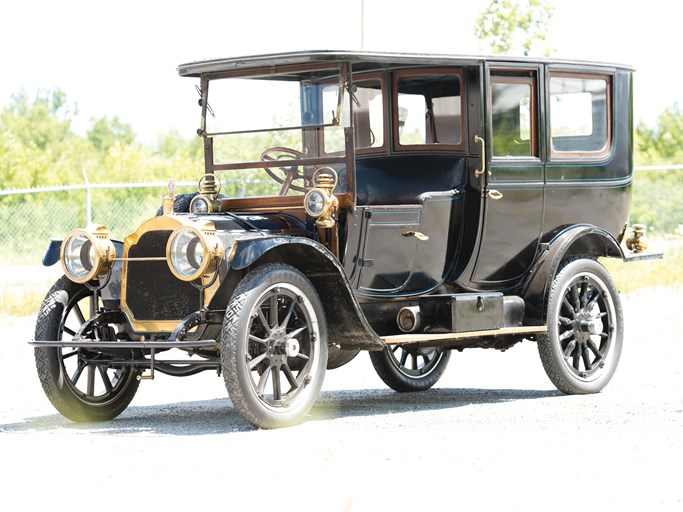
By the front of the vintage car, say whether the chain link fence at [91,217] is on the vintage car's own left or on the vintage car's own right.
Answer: on the vintage car's own right

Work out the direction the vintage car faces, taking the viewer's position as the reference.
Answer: facing the viewer and to the left of the viewer
